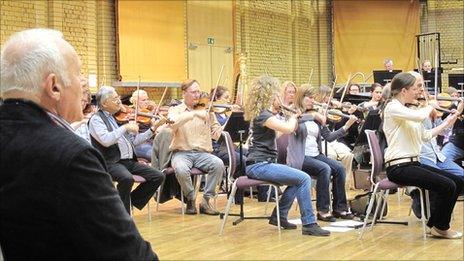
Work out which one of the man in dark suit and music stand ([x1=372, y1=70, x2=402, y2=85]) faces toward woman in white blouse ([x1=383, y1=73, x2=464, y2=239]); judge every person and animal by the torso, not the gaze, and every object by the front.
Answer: the man in dark suit

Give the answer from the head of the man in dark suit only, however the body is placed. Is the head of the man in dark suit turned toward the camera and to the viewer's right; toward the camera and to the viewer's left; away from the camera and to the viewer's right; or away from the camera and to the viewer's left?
away from the camera and to the viewer's right

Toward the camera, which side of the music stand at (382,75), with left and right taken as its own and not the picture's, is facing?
back

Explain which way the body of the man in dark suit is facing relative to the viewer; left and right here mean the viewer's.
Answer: facing away from the viewer and to the right of the viewer

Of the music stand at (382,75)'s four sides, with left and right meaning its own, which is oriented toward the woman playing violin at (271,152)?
back

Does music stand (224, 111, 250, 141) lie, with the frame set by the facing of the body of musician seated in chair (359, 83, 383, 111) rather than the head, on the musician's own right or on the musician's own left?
on the musician's own right
